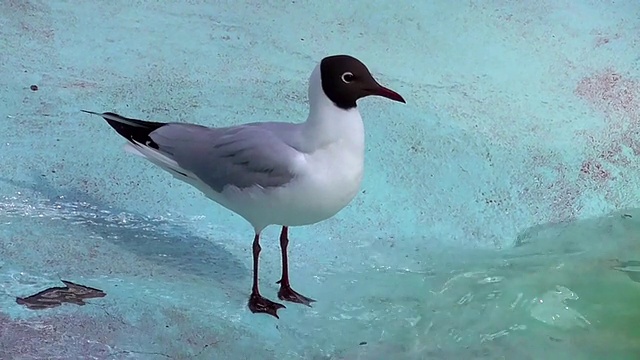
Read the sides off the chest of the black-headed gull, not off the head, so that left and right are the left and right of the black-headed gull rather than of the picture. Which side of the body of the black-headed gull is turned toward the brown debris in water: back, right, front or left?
back

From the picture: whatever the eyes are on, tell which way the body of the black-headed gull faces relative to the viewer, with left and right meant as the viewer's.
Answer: facing to the right of the viewer
